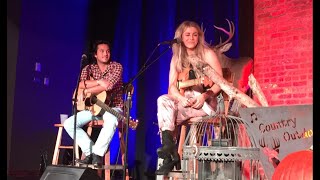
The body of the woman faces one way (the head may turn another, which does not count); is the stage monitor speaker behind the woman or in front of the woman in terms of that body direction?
in front

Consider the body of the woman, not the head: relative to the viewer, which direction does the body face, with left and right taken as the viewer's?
facing the viewer and to the left of the viewer

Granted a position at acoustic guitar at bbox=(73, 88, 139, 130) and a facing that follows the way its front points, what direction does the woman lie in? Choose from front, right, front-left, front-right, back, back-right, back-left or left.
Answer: front-left

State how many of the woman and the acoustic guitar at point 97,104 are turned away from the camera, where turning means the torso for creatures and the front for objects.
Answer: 0

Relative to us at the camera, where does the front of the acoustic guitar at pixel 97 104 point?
facing the viewer

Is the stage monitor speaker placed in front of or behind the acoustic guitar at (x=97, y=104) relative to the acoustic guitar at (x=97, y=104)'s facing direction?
in front

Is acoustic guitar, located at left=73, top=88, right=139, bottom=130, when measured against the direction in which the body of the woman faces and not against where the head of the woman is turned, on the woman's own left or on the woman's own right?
on the woman's own right

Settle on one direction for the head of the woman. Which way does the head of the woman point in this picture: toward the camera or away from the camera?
toward the camera

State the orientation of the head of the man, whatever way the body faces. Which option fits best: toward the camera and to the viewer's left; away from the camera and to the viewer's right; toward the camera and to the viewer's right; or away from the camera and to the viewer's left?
toward the camera and to the viewer's right
